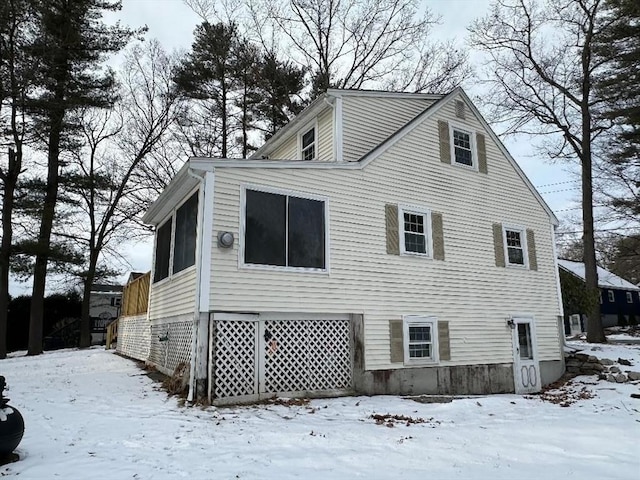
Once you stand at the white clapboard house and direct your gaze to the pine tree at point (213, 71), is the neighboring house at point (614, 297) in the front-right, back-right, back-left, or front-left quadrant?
front-right
